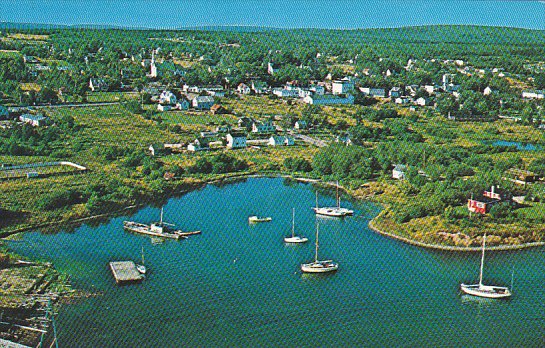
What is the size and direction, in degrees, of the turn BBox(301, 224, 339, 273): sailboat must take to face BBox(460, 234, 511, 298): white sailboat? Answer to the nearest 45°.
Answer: approximately 180°

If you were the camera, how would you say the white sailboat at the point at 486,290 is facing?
facing to the left of the viewer

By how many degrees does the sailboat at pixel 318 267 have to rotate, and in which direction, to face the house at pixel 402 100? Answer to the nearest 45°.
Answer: approximately 90° to its right

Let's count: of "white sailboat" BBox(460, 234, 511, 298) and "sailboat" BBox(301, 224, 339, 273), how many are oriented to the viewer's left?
2

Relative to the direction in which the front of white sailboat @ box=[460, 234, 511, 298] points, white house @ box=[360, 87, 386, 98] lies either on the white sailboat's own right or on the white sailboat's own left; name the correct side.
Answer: on the white sailboat's own right

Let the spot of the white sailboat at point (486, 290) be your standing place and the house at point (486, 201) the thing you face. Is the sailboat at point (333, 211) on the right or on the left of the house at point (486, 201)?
left

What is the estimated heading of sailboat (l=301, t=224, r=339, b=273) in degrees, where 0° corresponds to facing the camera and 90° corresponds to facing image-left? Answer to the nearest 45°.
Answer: approximately 90°

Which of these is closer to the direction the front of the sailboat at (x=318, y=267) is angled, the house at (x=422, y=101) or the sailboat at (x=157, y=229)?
the sailboat
